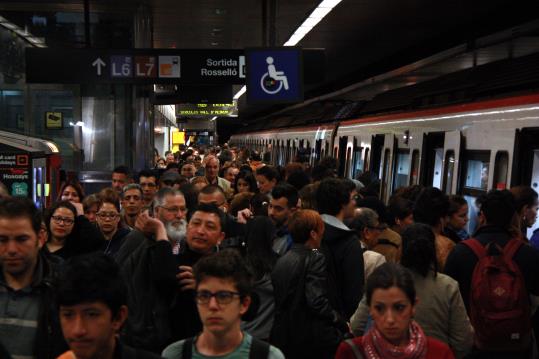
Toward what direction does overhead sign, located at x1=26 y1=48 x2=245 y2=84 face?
toward the camera

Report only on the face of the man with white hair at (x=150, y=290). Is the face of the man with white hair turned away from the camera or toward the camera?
toward the camera

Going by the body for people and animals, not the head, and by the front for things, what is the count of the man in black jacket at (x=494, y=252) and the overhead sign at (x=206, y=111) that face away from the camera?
1

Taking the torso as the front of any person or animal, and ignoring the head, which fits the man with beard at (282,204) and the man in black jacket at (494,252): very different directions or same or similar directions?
very different directions

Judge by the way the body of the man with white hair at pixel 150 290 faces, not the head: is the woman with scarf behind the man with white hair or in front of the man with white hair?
in front

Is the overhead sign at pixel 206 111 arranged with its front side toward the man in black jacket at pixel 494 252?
yes

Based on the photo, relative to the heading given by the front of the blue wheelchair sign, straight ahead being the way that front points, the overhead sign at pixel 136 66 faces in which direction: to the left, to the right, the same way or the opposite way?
the same way

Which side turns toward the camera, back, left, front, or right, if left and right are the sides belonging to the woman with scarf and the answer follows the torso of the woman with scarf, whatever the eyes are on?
front

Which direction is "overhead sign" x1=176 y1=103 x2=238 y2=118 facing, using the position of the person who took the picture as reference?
facing the viewer

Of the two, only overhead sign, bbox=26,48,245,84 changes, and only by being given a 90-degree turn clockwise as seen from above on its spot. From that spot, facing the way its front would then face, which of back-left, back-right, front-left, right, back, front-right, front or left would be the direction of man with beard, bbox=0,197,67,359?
left

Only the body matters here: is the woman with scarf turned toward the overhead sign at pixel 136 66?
no

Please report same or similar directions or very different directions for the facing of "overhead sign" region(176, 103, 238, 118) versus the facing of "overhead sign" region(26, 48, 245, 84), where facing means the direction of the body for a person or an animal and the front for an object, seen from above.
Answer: same or similar directions

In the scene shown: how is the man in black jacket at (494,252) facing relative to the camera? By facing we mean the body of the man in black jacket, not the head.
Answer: away from the camera

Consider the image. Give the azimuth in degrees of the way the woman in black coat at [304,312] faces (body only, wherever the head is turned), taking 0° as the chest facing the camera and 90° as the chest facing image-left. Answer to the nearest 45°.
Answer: approximately 225°

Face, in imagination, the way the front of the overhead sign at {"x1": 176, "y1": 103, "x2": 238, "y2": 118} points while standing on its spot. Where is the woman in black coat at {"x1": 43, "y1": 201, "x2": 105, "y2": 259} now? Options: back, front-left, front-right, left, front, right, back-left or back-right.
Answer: front

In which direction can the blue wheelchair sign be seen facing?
toward the camera
